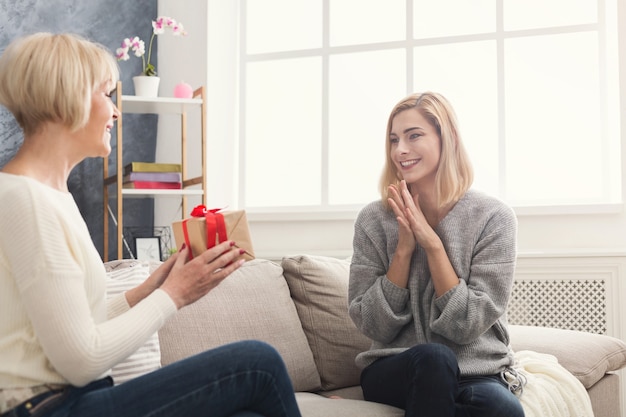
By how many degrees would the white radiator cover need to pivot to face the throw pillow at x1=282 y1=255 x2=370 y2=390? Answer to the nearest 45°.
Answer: approximately 45° to its right

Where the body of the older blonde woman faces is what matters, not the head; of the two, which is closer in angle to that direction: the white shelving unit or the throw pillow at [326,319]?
the throw pillow

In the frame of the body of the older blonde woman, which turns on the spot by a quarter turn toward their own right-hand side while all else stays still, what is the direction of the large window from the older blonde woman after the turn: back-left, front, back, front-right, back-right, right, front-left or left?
back-left

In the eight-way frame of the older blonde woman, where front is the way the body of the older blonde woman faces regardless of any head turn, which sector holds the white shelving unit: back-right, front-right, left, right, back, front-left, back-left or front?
left

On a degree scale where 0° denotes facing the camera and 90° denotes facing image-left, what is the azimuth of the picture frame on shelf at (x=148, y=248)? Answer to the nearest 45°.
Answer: approximately 0°

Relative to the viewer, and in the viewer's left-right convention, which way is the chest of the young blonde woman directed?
facing the viewer and to the left of the viewer

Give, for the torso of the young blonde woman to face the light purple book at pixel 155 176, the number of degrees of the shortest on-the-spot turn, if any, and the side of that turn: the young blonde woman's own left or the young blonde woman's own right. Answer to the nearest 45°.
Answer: approximately 90° to the young blonde woman's own right

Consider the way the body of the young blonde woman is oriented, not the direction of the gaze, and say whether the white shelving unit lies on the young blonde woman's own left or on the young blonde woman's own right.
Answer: on the young blonde woman's own right

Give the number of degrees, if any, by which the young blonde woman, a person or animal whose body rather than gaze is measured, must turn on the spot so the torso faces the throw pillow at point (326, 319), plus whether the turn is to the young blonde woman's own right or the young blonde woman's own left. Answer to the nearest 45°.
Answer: approximately 90° to the young blonde woman's own right

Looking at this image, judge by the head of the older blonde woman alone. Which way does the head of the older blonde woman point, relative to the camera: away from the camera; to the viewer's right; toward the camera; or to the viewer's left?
to the viewer's right
